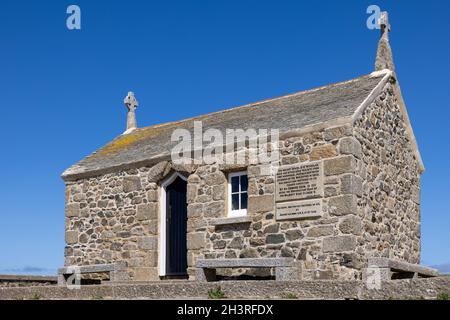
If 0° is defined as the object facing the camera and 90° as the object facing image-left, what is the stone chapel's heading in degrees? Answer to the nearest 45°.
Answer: approximately 45°

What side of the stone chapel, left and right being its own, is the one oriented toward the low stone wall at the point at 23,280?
right
